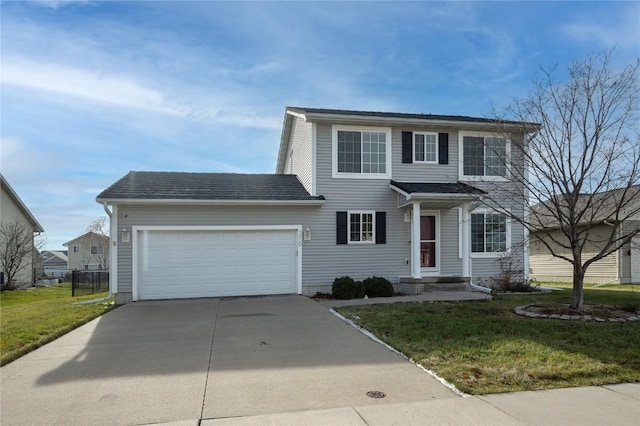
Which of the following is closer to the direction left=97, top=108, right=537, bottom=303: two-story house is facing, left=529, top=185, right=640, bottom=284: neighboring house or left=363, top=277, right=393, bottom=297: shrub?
the shrub

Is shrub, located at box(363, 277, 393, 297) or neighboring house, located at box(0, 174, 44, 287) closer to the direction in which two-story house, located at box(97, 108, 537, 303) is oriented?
the shrub

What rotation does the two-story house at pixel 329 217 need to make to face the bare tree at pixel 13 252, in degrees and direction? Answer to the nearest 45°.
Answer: approximately 135° to its right

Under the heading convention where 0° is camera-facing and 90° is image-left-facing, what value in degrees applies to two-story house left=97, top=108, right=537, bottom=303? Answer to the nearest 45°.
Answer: approximately 0°

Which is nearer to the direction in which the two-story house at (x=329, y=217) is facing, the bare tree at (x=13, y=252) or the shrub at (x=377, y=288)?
the shrub
